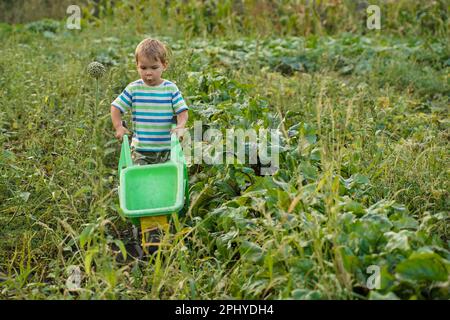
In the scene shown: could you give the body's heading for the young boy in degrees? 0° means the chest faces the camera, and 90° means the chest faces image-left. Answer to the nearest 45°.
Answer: approximately 0°
